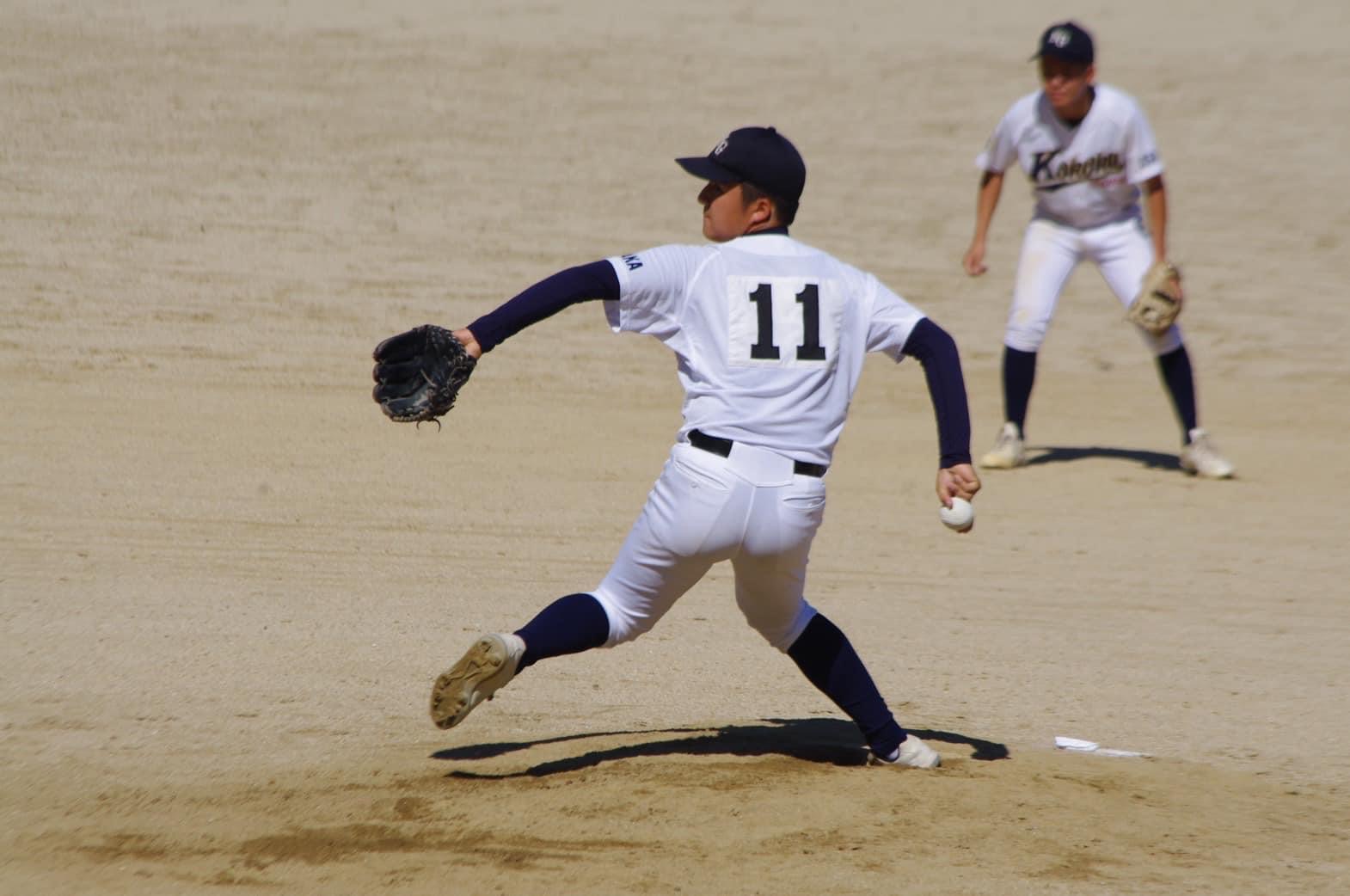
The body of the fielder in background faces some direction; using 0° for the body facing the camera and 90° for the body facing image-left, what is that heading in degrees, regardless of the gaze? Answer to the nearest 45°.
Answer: approximately 0°
